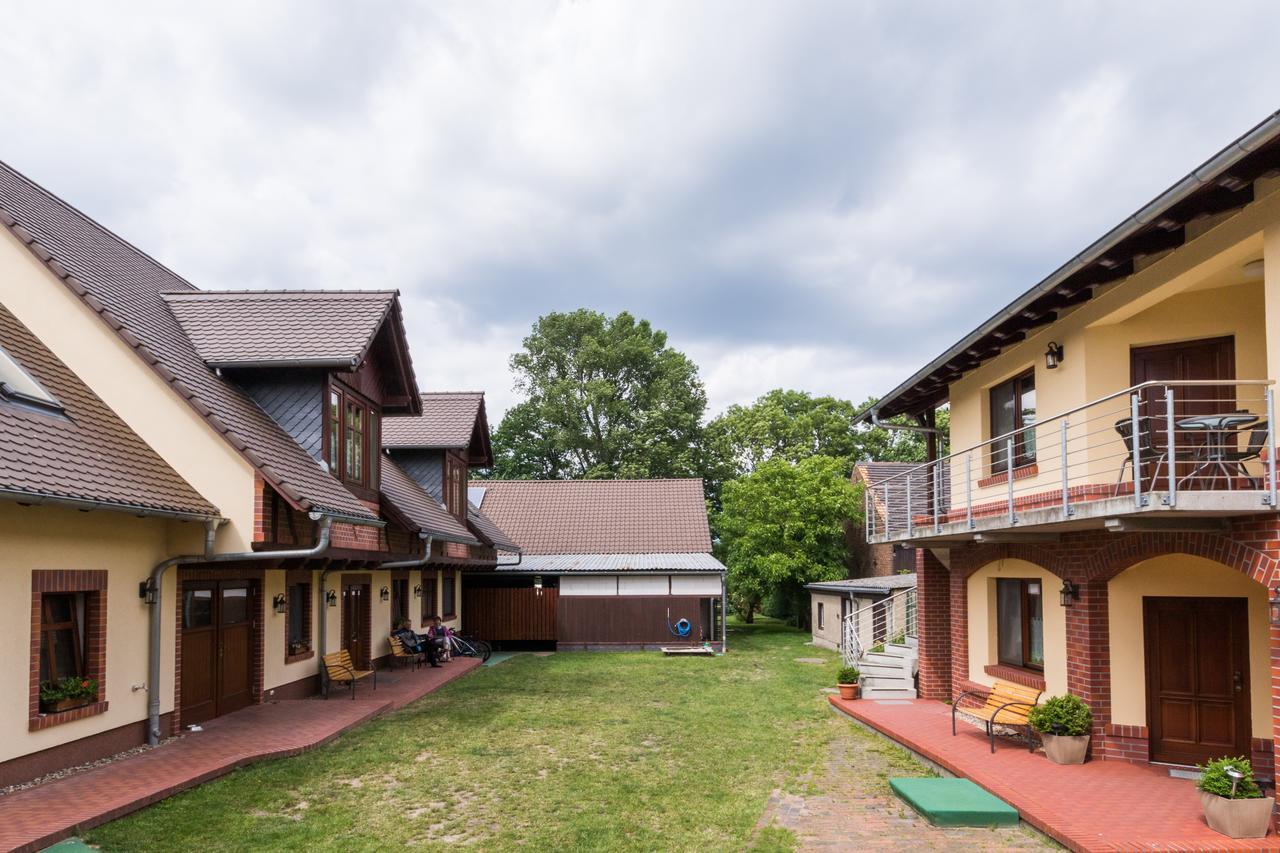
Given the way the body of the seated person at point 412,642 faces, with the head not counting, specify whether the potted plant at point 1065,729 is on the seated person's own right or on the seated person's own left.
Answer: on the seated person's own right

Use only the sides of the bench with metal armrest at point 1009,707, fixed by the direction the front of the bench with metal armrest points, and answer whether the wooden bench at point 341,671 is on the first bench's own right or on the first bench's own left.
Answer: on the first bench's own right

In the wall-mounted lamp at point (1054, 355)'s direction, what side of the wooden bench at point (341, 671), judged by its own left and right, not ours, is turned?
front

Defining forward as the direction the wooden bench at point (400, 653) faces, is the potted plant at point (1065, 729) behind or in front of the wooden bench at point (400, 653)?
in front

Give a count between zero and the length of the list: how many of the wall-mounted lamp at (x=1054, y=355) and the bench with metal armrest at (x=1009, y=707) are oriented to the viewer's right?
0

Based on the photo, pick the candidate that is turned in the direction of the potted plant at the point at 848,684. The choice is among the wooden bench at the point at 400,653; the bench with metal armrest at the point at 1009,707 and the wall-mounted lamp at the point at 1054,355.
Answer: the wooden bench

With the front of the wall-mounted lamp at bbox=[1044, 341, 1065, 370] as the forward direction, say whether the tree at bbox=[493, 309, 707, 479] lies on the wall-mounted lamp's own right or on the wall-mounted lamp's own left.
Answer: on the wall-mounted lamp's own right

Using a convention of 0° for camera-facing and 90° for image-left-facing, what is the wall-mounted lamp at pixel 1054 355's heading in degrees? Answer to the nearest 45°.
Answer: approximately 45°

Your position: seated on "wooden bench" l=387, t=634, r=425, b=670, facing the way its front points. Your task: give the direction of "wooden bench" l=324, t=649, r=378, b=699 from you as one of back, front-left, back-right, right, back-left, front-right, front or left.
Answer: front-right

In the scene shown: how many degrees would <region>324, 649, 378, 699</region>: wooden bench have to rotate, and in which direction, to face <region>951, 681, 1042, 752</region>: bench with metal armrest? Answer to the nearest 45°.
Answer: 0° — it already faces it

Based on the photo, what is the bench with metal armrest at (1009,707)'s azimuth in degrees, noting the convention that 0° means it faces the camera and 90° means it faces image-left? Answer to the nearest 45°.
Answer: approximately 45°

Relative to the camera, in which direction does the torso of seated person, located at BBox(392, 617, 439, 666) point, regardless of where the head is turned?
to the viewer's right

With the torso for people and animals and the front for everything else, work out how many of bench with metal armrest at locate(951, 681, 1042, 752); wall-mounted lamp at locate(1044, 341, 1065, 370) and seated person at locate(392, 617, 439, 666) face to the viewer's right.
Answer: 1

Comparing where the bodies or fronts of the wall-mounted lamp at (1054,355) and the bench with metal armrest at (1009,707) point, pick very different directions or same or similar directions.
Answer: same or similar directions
